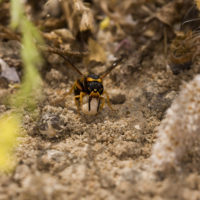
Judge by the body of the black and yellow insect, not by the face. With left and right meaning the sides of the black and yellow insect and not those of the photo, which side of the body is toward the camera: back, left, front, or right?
front
